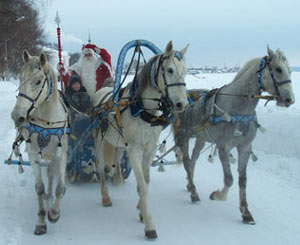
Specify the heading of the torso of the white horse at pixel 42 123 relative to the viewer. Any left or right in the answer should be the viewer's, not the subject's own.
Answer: facing the viewer

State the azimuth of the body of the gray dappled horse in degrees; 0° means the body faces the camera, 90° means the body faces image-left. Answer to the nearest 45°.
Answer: approximately 315°

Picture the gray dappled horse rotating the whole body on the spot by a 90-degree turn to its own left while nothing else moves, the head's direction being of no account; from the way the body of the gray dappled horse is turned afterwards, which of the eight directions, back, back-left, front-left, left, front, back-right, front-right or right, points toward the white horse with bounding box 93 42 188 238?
back

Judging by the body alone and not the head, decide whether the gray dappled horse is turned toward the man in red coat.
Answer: no

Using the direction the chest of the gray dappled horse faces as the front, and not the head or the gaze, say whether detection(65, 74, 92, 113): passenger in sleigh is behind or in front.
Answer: behind

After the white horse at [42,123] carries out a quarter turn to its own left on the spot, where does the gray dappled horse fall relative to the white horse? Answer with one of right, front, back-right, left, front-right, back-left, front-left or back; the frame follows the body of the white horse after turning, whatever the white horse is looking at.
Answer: front

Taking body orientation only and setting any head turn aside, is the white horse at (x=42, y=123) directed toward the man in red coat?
no

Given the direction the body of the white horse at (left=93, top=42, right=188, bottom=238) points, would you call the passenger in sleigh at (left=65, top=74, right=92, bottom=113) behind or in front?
behind

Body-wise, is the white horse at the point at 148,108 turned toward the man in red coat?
no

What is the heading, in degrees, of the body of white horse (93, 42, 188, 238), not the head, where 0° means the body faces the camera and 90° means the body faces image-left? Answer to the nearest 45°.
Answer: approximately 315°

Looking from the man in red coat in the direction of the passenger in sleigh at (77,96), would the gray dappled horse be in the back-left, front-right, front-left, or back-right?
front-left
